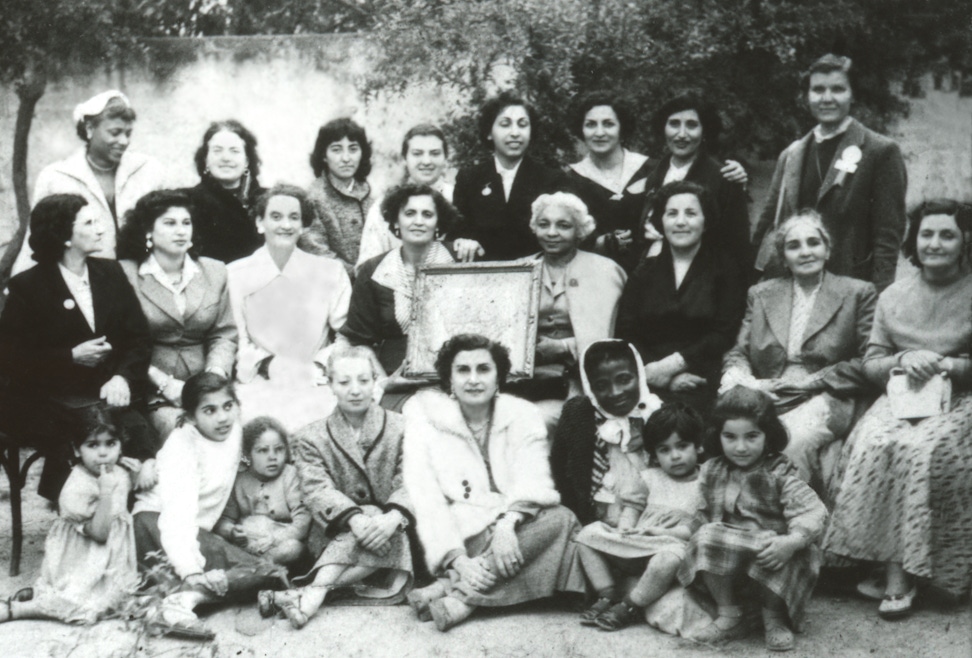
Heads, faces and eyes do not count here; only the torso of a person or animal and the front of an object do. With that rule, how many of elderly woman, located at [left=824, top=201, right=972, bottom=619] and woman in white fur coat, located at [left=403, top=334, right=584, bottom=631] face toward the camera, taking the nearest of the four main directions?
2

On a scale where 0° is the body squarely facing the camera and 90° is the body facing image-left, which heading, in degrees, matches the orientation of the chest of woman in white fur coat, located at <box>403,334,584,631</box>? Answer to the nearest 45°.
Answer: approximately 0°

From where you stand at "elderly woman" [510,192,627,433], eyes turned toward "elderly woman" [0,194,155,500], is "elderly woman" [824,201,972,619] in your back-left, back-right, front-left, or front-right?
back-left

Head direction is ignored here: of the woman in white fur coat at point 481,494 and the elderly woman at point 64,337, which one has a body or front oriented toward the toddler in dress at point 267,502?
the elderly woman at point 64,337

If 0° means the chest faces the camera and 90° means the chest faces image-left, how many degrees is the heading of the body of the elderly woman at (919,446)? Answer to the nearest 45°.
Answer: approximately 0°

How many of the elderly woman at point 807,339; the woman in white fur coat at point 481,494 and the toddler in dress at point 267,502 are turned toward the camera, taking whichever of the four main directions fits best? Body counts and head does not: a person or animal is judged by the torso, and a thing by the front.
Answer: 3

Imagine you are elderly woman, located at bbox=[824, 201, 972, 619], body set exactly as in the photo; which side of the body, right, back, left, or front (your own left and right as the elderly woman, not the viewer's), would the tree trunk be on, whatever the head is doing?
right

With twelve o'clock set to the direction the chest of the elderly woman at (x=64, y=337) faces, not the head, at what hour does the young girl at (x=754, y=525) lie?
The young girl is roughly at 12 o'clock from the elderly woman.

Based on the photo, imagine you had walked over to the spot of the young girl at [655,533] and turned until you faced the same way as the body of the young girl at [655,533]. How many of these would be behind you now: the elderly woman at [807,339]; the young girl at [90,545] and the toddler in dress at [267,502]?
1

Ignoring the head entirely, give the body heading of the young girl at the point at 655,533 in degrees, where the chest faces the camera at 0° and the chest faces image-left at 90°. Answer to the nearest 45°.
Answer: approximately 45°
